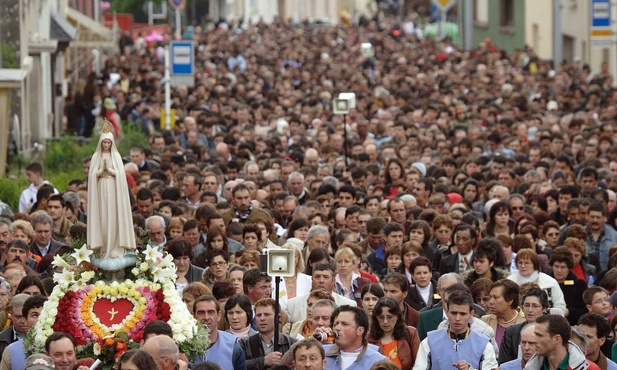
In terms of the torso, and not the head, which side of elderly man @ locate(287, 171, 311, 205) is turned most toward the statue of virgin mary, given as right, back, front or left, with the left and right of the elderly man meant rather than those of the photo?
front

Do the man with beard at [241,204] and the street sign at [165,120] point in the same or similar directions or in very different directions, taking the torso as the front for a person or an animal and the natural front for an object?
same or similar directions

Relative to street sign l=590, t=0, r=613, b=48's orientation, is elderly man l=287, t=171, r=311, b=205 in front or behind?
in front

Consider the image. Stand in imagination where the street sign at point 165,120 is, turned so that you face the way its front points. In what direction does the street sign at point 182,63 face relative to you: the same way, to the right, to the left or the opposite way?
the same way

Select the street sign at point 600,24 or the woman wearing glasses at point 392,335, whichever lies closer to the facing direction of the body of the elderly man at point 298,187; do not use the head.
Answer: the woman wearing glasses

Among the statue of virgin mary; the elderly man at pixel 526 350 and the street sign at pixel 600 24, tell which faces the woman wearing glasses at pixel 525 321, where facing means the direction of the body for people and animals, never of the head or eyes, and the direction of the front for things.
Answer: the street sign

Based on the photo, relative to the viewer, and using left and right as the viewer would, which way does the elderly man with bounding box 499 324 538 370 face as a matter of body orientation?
facing the viewer and to the left of the viewer

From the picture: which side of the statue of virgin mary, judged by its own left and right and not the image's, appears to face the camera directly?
front

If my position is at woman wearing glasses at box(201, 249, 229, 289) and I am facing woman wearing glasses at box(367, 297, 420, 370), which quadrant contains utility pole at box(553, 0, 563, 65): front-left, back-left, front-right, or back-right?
back-left

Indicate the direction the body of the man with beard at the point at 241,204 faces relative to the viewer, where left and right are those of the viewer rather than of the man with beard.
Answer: facing the viewer

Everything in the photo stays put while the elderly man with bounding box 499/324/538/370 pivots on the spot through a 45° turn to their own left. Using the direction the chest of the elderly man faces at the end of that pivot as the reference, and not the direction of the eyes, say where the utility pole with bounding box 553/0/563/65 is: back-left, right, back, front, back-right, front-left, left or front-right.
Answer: back

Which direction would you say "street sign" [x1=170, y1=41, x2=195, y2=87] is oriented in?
toward the camera

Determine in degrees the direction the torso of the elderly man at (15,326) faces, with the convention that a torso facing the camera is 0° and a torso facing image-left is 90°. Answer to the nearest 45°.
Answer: approximately 315°

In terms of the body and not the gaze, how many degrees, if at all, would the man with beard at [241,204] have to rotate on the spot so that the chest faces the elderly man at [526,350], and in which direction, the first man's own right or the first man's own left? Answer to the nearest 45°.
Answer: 0° — they already face them

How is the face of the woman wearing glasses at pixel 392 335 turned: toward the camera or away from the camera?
toward the camera

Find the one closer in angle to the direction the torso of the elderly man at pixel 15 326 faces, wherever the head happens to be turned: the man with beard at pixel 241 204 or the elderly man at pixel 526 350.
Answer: the elderly man

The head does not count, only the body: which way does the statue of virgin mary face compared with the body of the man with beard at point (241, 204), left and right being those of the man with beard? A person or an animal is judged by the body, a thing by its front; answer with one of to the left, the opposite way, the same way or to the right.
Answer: the same way

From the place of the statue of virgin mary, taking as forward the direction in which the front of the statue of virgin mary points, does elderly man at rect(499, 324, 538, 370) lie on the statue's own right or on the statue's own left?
on the statue's own left
